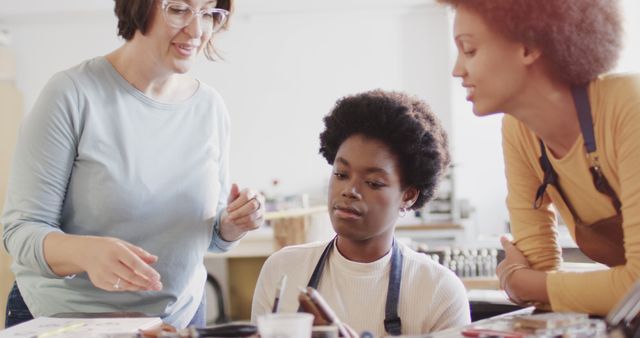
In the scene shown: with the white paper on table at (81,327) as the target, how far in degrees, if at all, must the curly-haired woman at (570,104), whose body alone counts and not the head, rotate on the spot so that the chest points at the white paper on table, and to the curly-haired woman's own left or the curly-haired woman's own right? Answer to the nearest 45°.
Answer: approximately 45° to the curly-haired woman's own right

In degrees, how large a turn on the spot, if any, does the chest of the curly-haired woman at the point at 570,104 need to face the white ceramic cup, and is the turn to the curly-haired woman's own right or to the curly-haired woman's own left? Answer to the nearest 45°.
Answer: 0° — they already face it

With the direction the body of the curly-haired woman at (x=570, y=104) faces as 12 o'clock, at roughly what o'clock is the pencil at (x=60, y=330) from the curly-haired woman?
The pencil is roughly at 1 o'clock from the curly-haired woman.

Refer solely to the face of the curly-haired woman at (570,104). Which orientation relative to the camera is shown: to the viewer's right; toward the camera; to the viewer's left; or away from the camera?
to the viewer's left

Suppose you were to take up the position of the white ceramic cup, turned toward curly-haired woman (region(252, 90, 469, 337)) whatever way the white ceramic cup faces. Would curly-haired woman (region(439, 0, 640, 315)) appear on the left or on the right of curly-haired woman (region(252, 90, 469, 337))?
right

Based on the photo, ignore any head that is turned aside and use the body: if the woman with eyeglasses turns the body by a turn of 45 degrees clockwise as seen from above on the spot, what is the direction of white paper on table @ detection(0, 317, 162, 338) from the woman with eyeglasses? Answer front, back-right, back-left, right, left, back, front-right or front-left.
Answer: front

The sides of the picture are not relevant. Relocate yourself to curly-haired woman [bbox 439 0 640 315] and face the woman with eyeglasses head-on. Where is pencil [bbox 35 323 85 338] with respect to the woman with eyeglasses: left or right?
left

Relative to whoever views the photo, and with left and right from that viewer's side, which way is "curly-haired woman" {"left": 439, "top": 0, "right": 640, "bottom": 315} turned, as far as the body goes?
facing the viewer and to the left of the viewer

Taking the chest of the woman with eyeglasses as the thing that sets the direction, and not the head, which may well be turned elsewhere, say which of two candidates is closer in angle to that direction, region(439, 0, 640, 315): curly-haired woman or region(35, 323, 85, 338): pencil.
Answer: the curly-haired woman

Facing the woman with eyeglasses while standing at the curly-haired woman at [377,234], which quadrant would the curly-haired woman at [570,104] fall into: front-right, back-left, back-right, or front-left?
back-left

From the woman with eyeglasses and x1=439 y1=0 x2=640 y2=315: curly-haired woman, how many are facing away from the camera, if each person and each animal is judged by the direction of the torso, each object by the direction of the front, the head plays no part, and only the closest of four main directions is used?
0

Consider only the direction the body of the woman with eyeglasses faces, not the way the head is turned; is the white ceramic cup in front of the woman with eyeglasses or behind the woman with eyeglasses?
in front

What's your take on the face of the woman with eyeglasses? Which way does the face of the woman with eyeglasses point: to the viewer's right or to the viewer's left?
to the viewer's right

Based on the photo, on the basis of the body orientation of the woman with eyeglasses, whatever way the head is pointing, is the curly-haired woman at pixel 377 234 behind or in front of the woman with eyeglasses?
in front
